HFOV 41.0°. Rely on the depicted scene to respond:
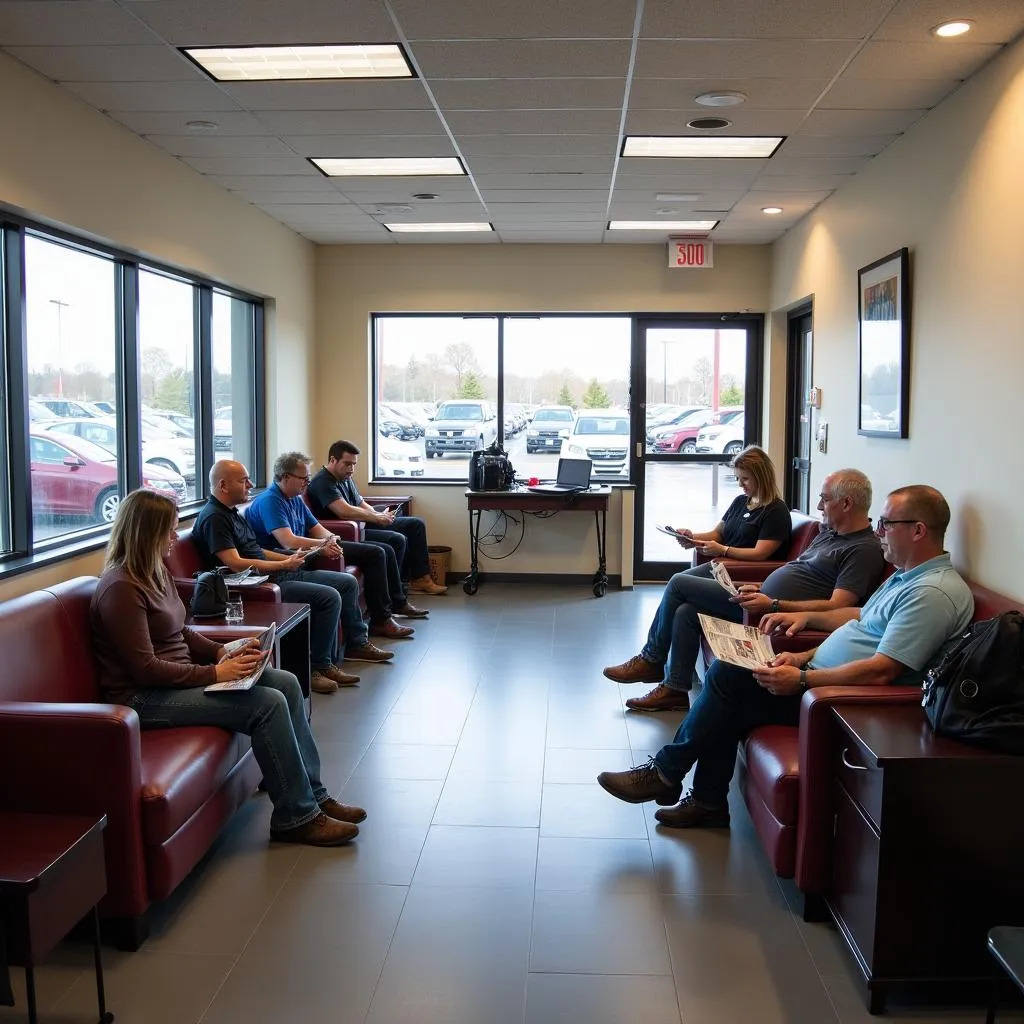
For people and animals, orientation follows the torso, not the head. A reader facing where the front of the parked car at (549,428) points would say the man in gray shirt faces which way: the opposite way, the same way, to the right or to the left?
to the right

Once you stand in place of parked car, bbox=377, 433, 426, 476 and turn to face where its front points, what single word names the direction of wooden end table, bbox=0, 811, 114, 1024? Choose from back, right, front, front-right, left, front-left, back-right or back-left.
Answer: front-right

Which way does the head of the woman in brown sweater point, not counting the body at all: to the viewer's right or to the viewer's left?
to the viewer's right

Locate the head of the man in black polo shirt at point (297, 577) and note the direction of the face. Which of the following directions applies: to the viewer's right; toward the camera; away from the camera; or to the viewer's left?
to the viewer's right

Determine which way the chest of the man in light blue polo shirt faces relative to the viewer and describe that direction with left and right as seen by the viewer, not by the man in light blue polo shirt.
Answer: facing to the left of the viewer

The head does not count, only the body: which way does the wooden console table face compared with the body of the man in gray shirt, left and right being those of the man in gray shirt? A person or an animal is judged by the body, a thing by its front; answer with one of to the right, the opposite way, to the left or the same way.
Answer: to the left

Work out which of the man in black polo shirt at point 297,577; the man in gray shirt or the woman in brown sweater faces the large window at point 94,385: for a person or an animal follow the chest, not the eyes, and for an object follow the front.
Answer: the man in gray shirt

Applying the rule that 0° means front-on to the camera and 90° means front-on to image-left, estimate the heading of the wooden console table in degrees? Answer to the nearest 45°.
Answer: approximately 0°

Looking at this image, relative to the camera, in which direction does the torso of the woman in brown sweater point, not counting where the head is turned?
to the viewer's right

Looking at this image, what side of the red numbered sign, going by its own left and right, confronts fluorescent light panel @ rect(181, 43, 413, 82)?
front

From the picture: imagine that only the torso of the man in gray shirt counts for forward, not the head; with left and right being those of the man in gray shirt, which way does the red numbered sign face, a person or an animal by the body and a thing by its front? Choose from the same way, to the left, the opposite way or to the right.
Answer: to the left

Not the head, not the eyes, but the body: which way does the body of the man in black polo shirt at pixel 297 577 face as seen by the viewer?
to the viewer's right
